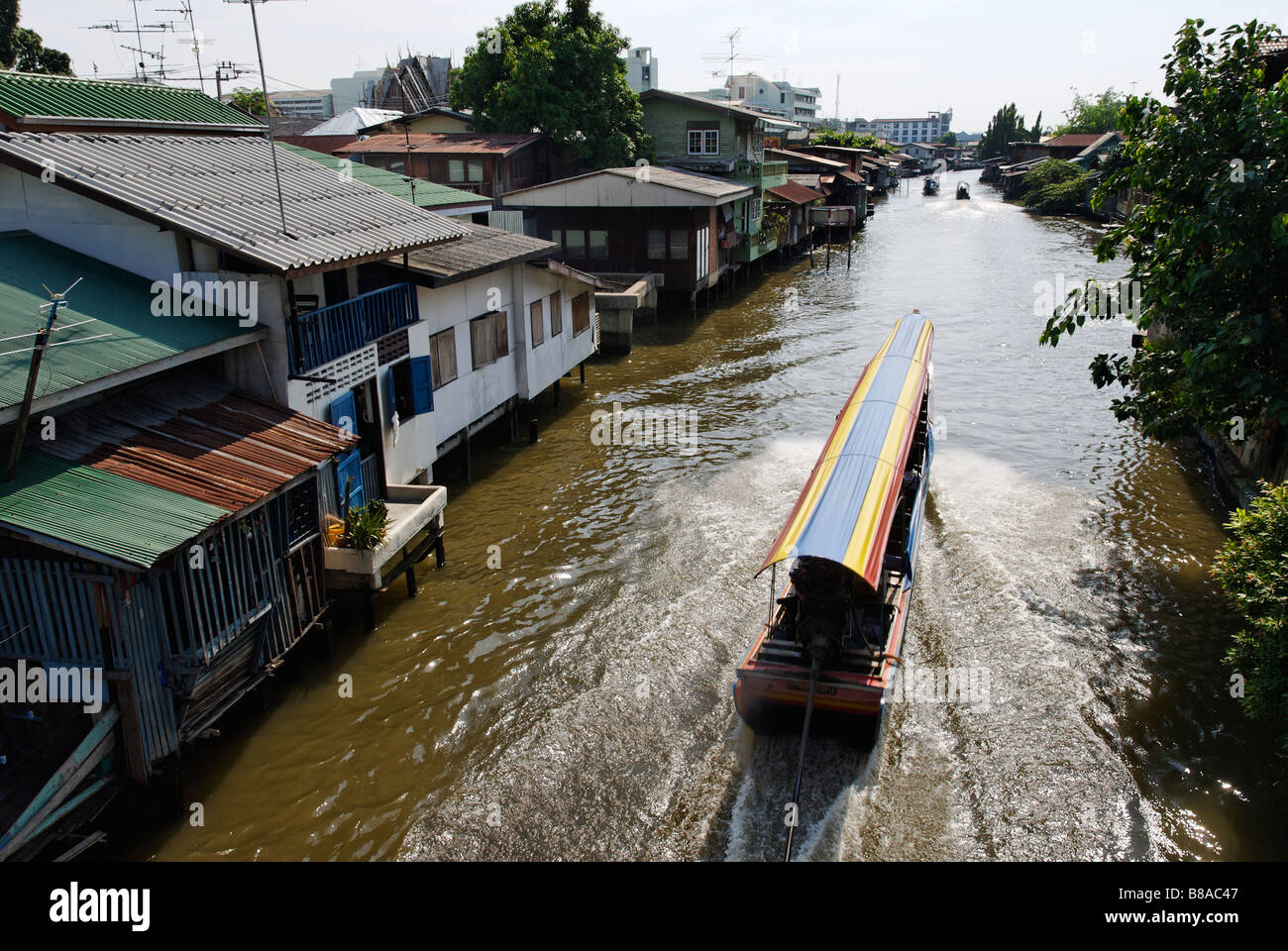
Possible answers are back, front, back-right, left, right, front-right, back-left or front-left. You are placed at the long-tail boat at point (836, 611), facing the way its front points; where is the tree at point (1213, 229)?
front-right

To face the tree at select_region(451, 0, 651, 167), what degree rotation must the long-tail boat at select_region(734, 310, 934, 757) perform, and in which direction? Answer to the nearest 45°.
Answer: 0° — it already faces it

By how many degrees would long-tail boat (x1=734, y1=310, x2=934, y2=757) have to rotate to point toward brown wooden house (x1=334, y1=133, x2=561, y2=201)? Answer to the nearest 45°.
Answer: approximately 45° to its left

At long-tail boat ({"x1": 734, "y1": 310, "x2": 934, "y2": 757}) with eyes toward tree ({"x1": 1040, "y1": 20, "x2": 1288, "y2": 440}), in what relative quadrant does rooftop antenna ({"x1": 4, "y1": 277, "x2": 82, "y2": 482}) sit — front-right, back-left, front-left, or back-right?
back-left

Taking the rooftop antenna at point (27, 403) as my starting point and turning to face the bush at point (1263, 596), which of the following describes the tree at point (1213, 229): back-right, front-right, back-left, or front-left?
front-left

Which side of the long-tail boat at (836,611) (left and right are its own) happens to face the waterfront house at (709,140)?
front

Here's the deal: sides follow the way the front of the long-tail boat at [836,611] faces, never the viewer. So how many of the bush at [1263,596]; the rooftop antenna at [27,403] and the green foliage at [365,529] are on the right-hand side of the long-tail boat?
1

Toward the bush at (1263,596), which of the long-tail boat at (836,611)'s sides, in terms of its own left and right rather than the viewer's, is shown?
right

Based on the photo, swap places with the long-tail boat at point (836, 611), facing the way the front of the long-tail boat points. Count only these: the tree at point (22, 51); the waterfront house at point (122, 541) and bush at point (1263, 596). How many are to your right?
1

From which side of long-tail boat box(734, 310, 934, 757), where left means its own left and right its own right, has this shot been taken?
back

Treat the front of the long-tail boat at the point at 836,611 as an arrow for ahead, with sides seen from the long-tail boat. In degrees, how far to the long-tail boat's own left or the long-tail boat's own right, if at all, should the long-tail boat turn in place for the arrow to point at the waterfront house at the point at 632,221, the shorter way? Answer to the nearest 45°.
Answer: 0° — it already faces it

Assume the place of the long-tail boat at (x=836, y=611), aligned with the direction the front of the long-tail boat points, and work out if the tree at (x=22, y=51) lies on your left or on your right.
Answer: on your left

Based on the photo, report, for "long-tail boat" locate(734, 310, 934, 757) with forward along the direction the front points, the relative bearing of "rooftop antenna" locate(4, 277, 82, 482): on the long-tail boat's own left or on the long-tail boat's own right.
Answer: on the long-tail boat's own left
